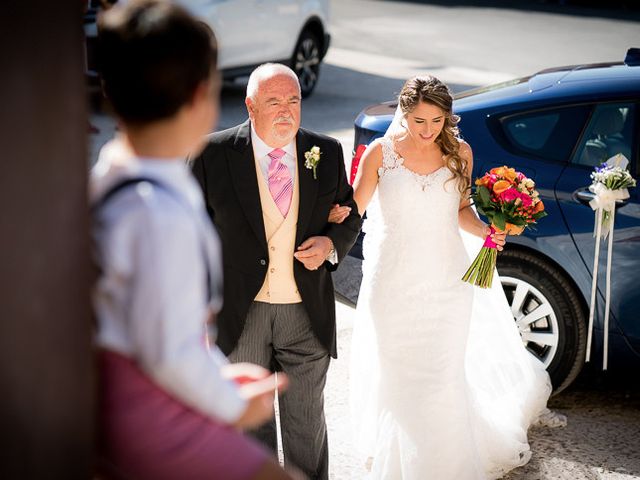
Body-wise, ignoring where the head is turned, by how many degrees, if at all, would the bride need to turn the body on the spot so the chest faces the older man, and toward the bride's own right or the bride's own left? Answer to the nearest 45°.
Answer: approximately 45° to the bride's own right

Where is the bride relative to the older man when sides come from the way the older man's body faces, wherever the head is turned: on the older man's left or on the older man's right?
on the older man's left

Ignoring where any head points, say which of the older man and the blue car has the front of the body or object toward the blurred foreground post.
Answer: the older man

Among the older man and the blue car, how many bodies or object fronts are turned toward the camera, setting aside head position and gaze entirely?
1

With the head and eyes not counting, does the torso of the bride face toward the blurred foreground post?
yes

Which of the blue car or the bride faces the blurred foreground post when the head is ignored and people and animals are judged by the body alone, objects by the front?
the bride

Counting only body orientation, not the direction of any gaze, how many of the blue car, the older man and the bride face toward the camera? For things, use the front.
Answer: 2

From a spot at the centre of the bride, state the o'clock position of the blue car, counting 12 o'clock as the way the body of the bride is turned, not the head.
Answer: The blue car is roughly at 7 o'clock from the bride.

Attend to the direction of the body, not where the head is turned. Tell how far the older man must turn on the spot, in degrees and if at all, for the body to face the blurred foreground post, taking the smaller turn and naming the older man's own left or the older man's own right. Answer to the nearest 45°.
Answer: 0° — they already face it

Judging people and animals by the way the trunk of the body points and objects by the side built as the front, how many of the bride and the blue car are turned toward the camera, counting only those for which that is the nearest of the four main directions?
1

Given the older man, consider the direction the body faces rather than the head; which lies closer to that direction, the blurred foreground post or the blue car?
the blurred foreground post

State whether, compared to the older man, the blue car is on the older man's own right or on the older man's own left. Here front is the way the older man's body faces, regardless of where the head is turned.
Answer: on the older man's own left

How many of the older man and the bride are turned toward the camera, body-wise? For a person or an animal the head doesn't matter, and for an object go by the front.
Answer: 2
